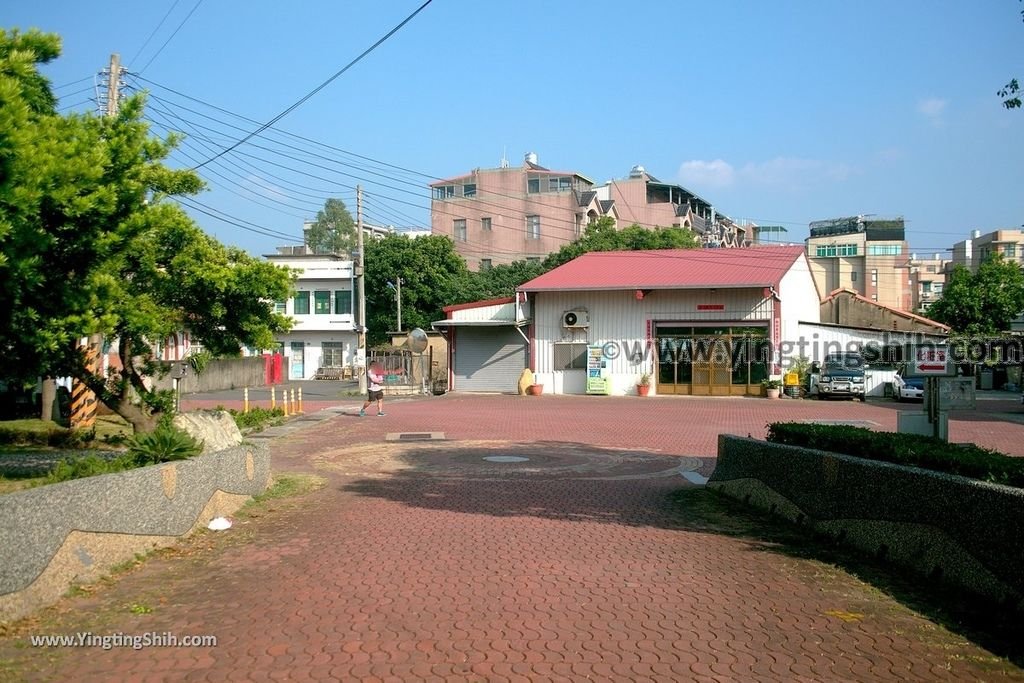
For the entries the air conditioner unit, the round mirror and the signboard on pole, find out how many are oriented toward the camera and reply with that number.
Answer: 3

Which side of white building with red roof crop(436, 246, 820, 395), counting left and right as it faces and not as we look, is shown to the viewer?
front

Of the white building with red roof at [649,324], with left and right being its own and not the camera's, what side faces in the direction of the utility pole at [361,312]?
right

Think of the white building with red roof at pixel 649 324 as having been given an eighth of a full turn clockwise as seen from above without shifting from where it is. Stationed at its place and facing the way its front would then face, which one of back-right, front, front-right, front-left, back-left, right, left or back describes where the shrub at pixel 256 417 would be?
front

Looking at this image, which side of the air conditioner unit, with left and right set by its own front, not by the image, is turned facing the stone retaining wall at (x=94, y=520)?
front

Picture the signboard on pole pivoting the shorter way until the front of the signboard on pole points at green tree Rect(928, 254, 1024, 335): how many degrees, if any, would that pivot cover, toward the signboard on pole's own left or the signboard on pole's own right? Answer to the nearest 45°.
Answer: approximately 180°

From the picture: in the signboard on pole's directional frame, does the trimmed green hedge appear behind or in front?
in front

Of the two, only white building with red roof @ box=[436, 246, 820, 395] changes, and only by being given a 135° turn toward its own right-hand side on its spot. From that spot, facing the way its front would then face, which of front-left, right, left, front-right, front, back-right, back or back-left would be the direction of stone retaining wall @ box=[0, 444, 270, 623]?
back-left
